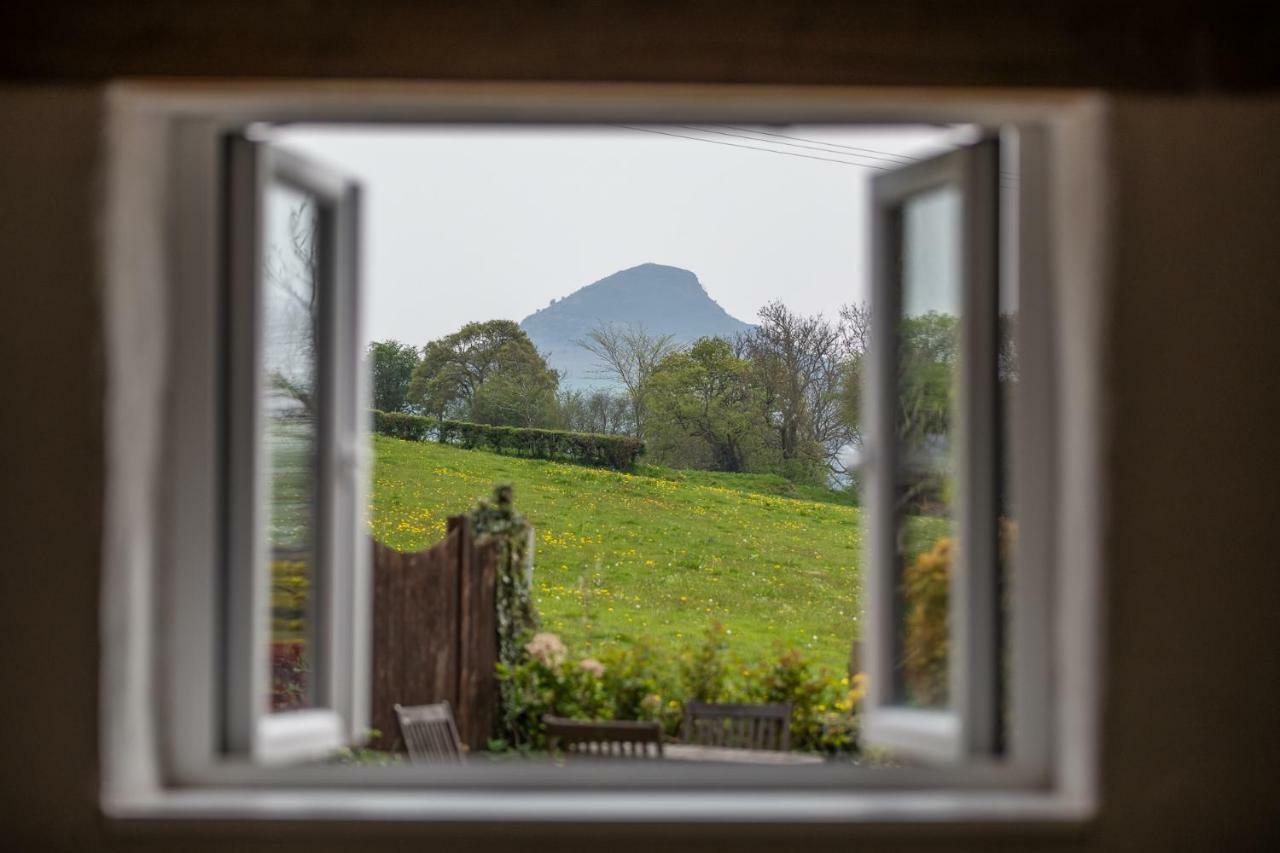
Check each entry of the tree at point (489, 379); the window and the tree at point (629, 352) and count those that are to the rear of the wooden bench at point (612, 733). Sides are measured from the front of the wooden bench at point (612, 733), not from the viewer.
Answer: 1

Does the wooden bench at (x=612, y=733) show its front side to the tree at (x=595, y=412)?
yes

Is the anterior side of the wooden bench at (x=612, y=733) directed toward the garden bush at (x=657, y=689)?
yes

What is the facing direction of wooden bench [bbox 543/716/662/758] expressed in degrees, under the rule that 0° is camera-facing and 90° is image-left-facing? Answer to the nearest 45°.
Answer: approximately 180°
